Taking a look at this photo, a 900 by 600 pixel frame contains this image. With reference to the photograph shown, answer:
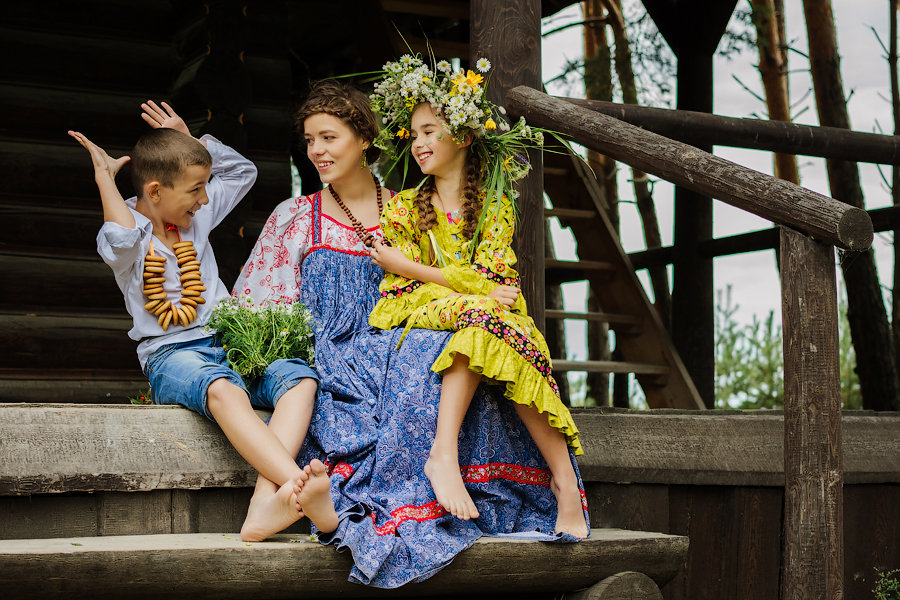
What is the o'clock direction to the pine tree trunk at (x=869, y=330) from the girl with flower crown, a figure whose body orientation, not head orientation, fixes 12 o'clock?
The pine tree trunk is roughly at 7 o'clock from the girl with flower crown.

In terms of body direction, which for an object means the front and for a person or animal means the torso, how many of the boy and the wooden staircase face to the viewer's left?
0

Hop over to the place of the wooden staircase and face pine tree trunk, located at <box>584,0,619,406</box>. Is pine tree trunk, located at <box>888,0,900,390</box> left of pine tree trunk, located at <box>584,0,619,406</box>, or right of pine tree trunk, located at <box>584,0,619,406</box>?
right

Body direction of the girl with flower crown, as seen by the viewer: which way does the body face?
toward the camera

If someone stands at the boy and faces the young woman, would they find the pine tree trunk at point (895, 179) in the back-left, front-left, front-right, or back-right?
front-left

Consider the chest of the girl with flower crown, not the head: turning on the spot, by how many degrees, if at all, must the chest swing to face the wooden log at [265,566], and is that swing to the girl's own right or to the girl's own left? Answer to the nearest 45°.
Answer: approximately 45° to the girl's own right

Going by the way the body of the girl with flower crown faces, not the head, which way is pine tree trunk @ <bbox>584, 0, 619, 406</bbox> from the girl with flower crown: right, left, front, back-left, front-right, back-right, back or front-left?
back

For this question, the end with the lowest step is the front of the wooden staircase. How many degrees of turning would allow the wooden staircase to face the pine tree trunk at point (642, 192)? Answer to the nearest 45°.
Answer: approximately 135° to its left

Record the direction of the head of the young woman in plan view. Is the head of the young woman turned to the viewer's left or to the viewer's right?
to the viewer's left

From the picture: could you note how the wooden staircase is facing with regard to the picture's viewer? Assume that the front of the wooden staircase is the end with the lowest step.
facing the viewer and to the right of the viewer

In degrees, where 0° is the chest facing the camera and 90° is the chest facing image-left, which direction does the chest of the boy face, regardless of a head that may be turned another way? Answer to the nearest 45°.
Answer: approximately 315°
